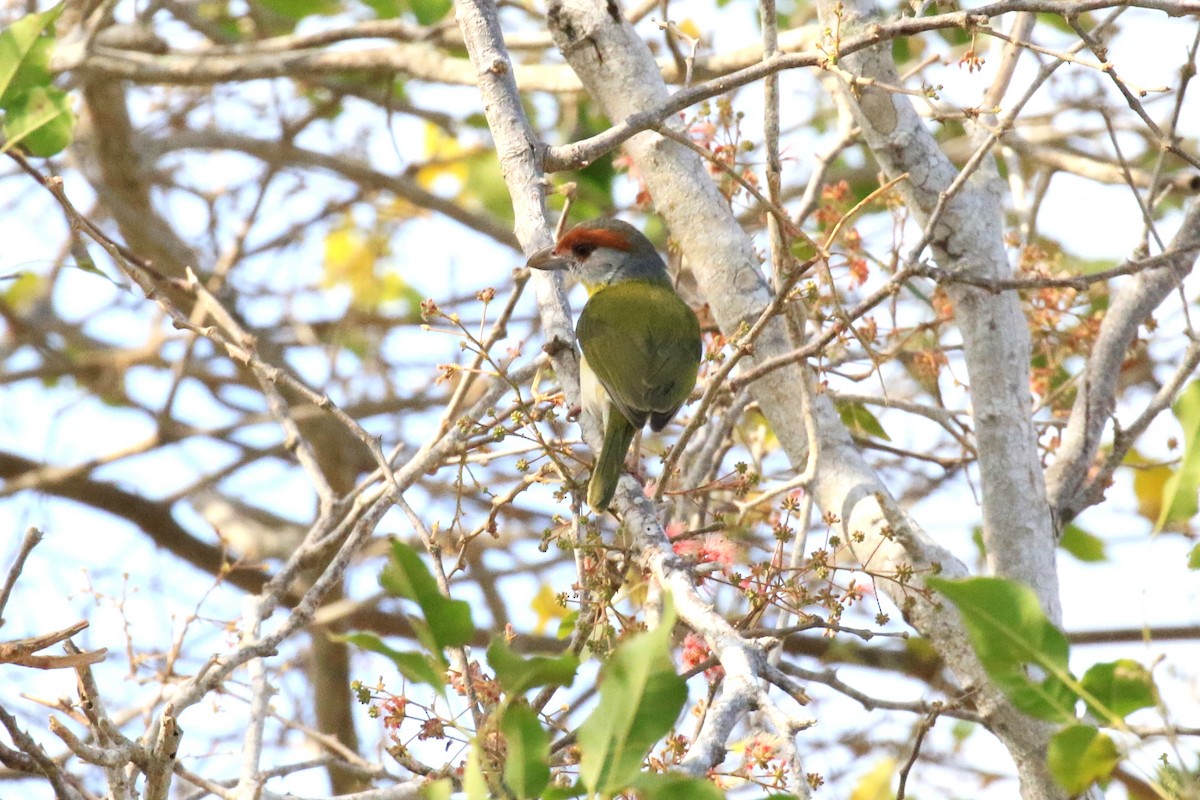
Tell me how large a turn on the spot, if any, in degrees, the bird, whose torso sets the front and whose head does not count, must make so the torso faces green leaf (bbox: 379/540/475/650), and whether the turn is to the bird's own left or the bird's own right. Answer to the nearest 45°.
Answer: approximately 135° to the bird's own left

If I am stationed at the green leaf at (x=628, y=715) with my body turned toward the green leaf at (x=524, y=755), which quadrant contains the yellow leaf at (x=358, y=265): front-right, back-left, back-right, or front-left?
front-right

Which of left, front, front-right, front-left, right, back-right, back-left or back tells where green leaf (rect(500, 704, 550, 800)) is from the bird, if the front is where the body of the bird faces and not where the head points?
back-left

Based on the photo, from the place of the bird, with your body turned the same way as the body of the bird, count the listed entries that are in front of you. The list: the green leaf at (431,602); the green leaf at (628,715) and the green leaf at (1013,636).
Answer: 0

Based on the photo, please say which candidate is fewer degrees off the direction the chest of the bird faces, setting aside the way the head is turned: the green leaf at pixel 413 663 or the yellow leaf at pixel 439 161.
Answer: the yellow leaf

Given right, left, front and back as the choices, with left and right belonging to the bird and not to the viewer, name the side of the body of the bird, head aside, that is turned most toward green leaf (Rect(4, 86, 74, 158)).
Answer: left

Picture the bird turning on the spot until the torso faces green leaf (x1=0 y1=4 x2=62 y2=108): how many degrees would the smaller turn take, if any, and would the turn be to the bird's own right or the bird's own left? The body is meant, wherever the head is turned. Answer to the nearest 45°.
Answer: approximately 90° to the bird's own left

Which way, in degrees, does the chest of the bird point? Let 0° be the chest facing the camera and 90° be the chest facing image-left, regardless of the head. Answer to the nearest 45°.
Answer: approximately 135°

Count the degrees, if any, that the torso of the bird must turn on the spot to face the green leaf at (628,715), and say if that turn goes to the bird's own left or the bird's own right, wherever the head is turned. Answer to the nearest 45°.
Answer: approximately 135° to the bird's own left

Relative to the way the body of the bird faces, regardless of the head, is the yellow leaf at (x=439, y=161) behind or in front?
in front

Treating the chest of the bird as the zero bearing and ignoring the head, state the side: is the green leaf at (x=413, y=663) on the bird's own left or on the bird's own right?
on the bird's own left

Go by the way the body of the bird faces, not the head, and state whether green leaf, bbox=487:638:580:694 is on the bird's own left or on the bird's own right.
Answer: on the bird's own left

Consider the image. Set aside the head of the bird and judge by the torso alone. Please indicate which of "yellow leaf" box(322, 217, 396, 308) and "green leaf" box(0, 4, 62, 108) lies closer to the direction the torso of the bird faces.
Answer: the yellow leaf

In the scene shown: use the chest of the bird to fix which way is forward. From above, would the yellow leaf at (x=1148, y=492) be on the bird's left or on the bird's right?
on the bird's right
